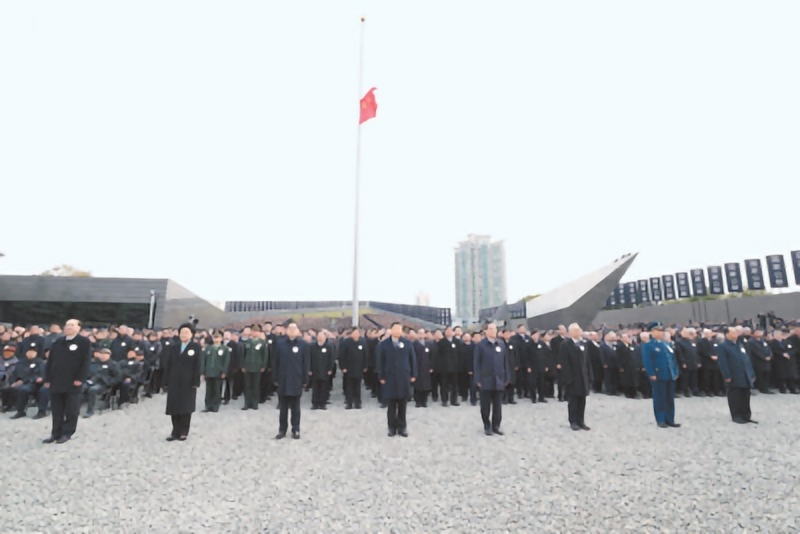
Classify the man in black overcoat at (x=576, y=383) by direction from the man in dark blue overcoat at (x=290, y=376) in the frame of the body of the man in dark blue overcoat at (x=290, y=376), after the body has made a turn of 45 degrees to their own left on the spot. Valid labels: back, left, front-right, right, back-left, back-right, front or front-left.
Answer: front-left

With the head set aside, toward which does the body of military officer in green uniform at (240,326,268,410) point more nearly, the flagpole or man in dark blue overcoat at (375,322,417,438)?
the man in dark blue overcoat

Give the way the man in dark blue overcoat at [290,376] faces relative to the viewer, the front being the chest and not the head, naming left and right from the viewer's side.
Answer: facing the viewer

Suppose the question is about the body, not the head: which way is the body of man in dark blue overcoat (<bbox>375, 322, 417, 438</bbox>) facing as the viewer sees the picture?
toward the camera

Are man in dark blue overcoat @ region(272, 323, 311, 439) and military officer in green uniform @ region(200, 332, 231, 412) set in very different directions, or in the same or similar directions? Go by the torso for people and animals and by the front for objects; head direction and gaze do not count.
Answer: same or similar directions

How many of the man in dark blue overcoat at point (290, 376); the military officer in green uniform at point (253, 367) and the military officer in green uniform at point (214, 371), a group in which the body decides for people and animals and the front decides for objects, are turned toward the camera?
3

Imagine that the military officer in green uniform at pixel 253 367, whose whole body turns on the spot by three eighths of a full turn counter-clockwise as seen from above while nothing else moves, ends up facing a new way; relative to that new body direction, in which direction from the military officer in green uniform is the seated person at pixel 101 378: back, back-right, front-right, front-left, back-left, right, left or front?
back-left

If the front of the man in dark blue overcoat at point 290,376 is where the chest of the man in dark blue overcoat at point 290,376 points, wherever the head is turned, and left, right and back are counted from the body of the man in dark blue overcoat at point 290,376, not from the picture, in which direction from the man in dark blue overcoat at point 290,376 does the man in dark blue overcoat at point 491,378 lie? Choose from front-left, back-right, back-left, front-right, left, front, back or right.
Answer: left

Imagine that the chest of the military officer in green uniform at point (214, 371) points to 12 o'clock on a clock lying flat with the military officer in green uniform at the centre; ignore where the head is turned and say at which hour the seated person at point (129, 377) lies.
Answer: The seated person is roughly at 4 o'clock from the military officer in green uniform.

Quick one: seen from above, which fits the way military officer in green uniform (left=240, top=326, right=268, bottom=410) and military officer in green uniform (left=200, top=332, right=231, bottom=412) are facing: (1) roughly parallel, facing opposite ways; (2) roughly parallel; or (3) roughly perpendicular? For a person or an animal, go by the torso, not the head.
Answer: roughly parallel

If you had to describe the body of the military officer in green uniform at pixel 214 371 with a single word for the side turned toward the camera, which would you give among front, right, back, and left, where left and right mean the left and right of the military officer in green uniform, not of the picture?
front

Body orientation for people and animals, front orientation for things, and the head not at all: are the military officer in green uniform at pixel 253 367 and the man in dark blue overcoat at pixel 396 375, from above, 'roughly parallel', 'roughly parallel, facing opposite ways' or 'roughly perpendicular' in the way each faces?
roughly parallel

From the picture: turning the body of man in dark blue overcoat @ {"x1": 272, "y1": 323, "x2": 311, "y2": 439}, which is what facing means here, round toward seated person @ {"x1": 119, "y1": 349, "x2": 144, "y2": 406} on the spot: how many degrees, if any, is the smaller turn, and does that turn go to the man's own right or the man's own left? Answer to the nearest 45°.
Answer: approximately 135° to the man's own right

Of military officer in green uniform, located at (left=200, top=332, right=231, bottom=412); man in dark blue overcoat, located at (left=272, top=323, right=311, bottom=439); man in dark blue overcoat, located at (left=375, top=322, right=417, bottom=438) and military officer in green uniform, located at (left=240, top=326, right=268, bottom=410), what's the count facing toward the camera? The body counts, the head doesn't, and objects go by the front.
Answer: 4

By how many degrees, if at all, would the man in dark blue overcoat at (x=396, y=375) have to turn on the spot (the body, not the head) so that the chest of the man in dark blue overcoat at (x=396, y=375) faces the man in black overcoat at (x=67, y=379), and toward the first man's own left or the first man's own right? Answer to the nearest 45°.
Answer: approximately 90° to the first man's own right

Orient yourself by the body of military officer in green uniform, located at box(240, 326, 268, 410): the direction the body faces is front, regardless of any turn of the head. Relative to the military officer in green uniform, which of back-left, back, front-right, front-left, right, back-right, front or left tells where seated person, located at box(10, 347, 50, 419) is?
right
